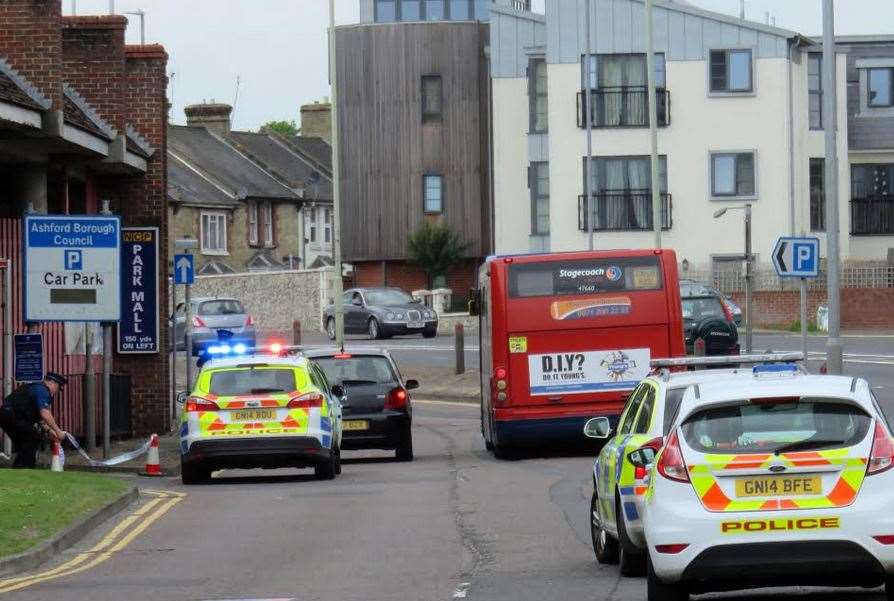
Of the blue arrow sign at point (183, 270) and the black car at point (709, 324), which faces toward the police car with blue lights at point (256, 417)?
the blue arrow sign

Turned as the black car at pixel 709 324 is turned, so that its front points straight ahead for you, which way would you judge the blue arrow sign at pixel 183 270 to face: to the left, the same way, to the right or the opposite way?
the opposite way

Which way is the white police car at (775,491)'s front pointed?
away from the camera

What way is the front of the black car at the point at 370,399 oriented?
away from the camera

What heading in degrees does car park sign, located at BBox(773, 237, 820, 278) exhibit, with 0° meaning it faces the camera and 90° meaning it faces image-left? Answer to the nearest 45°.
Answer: approximately 0°

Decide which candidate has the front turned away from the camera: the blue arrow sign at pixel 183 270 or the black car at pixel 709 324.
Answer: the black car

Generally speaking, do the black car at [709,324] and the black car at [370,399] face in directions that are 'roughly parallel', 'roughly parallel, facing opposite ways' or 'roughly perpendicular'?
roughly parallel

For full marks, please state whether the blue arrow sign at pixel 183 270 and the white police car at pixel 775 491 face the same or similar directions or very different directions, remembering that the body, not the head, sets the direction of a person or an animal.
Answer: very different directions

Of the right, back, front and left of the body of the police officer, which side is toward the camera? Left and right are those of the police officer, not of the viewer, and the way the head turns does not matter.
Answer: right

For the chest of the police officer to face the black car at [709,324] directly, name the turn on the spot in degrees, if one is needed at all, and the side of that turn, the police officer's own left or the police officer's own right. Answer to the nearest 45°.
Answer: approximately 45° to the police officer's own left

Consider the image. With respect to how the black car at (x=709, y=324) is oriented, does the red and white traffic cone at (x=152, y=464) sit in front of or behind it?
behind

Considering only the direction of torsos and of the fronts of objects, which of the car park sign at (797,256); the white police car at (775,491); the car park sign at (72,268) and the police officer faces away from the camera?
the white police car

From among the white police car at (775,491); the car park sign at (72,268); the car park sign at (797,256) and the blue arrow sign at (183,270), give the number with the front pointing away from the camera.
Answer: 1

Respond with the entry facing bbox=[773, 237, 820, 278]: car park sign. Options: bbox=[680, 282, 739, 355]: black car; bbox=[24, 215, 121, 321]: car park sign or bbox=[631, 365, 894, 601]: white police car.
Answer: the white police car

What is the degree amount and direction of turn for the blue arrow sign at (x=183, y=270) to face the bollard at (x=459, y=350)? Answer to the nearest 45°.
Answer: approximately 135° to its left

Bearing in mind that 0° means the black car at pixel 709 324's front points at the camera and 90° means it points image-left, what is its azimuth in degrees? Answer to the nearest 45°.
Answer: approximately 180°
